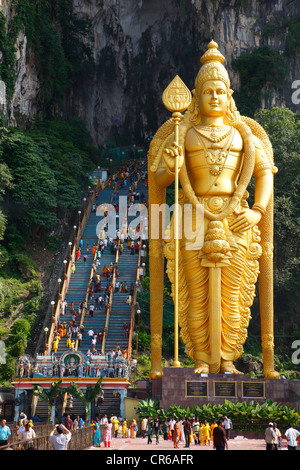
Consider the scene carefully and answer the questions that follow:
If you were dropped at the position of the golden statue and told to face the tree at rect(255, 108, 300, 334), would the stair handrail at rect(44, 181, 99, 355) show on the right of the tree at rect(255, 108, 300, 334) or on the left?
left

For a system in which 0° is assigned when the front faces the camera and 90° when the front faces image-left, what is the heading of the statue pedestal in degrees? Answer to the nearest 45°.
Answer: approximately 0°

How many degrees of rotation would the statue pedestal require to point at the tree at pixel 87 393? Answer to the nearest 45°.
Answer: approximately 135° to its right

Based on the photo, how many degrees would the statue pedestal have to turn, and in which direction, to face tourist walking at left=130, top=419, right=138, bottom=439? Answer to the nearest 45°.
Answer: approximately 90° to its right

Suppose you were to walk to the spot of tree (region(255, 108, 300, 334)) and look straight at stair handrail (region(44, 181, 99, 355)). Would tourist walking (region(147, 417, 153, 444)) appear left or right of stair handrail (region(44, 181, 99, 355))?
left

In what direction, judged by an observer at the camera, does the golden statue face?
facing the viewer

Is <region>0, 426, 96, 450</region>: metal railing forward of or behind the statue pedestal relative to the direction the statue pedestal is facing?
forward

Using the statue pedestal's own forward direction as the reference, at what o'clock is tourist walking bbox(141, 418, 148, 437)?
The tourist walking is roughly at 1 o'clock from the statue pedestal.
